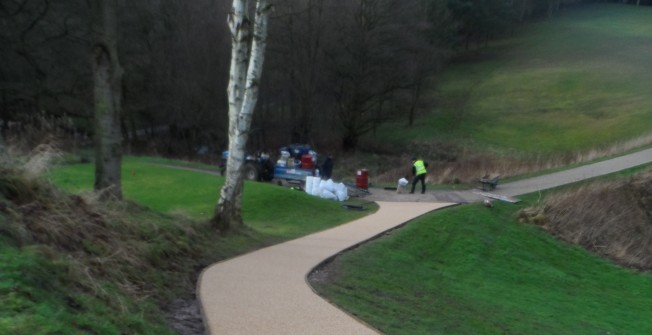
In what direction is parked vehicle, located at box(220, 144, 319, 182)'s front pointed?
to the viewer's left
